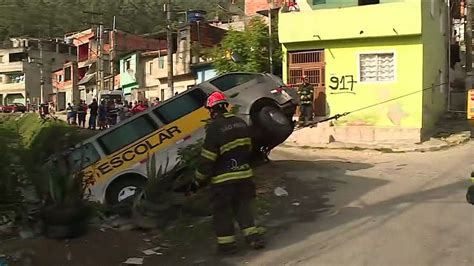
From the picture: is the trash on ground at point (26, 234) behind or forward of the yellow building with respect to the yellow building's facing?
forward

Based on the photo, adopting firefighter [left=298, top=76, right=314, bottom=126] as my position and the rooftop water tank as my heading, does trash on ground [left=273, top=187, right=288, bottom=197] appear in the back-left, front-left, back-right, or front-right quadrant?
back-left

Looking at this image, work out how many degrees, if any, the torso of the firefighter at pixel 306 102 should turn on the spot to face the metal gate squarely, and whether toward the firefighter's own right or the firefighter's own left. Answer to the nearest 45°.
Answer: approximately 180°

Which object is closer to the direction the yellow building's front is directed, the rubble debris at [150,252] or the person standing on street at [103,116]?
the rubble debris

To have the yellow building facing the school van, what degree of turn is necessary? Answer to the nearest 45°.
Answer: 0° — it already faces it

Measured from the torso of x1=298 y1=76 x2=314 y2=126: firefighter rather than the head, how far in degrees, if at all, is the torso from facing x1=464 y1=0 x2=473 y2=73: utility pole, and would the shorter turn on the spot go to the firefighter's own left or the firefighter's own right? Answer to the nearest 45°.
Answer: approximately 135° to the firefighter's own left

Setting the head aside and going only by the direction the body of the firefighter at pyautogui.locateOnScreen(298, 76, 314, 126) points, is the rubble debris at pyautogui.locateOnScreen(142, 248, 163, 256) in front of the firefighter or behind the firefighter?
in front

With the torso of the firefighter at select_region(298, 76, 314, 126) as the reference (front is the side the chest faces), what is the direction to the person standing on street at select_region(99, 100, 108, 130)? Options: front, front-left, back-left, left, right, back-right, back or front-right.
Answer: back-right

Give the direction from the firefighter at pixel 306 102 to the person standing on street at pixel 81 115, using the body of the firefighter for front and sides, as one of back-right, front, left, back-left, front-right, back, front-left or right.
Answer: back-right

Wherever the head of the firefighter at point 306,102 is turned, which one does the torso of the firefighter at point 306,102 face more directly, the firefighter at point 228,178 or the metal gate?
the firefighter

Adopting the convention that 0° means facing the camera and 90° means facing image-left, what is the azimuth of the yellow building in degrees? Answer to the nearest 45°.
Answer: approximately 0°
